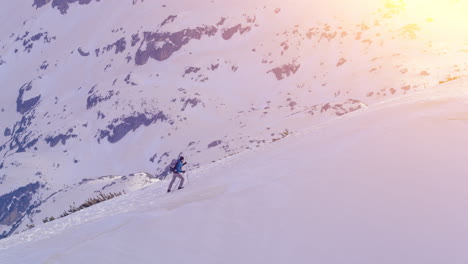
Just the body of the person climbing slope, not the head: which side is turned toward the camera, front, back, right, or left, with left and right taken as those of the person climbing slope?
right
